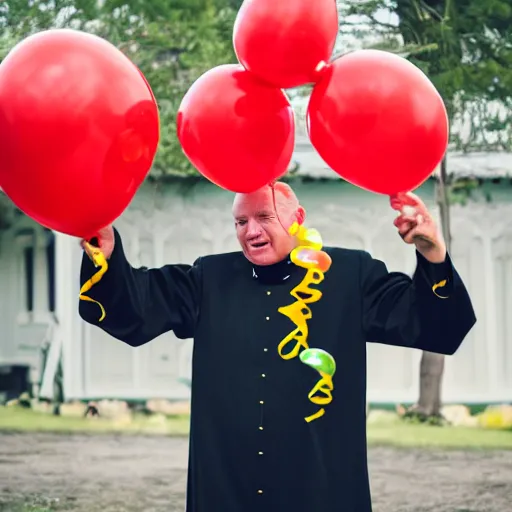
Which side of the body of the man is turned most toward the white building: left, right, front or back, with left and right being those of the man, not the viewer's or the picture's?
back

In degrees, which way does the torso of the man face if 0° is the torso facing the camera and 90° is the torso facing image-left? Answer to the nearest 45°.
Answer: approximately 0°

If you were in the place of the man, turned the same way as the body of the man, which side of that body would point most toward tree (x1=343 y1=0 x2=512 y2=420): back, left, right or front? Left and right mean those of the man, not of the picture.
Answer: back
